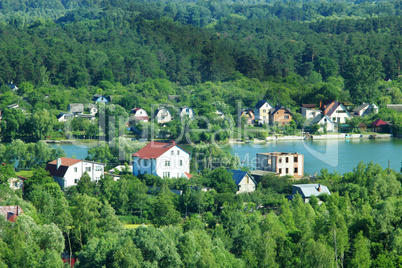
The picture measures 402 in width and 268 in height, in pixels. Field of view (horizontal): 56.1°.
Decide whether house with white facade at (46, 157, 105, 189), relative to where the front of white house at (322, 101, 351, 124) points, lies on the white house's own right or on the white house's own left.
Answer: on the white house's own right

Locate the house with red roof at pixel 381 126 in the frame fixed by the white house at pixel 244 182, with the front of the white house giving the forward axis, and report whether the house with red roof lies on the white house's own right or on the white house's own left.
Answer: on the white house's own left

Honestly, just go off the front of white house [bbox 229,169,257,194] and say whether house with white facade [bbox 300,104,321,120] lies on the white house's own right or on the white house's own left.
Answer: on the white house's own left

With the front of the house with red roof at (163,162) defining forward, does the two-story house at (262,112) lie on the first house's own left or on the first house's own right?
on the first house's own left

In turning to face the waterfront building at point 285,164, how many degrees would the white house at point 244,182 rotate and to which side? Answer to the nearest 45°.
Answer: approximately 90° to its left

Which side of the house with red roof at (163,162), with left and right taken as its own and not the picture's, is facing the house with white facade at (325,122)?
left

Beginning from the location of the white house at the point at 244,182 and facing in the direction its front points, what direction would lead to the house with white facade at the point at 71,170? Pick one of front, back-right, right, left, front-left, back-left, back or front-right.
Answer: back-right
